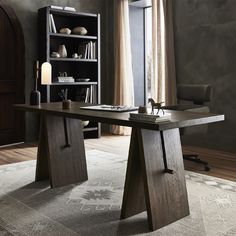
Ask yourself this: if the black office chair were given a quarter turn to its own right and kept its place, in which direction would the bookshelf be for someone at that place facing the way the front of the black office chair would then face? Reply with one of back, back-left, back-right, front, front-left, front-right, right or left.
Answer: front

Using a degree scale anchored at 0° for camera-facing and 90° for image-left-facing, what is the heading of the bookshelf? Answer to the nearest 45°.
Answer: approximately 315°

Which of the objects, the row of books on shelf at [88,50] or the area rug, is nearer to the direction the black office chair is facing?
the area rug

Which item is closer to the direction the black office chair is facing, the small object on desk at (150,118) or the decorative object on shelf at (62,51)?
the small object on desk

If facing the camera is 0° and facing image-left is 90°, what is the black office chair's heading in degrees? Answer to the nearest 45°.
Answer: approximately 45°
